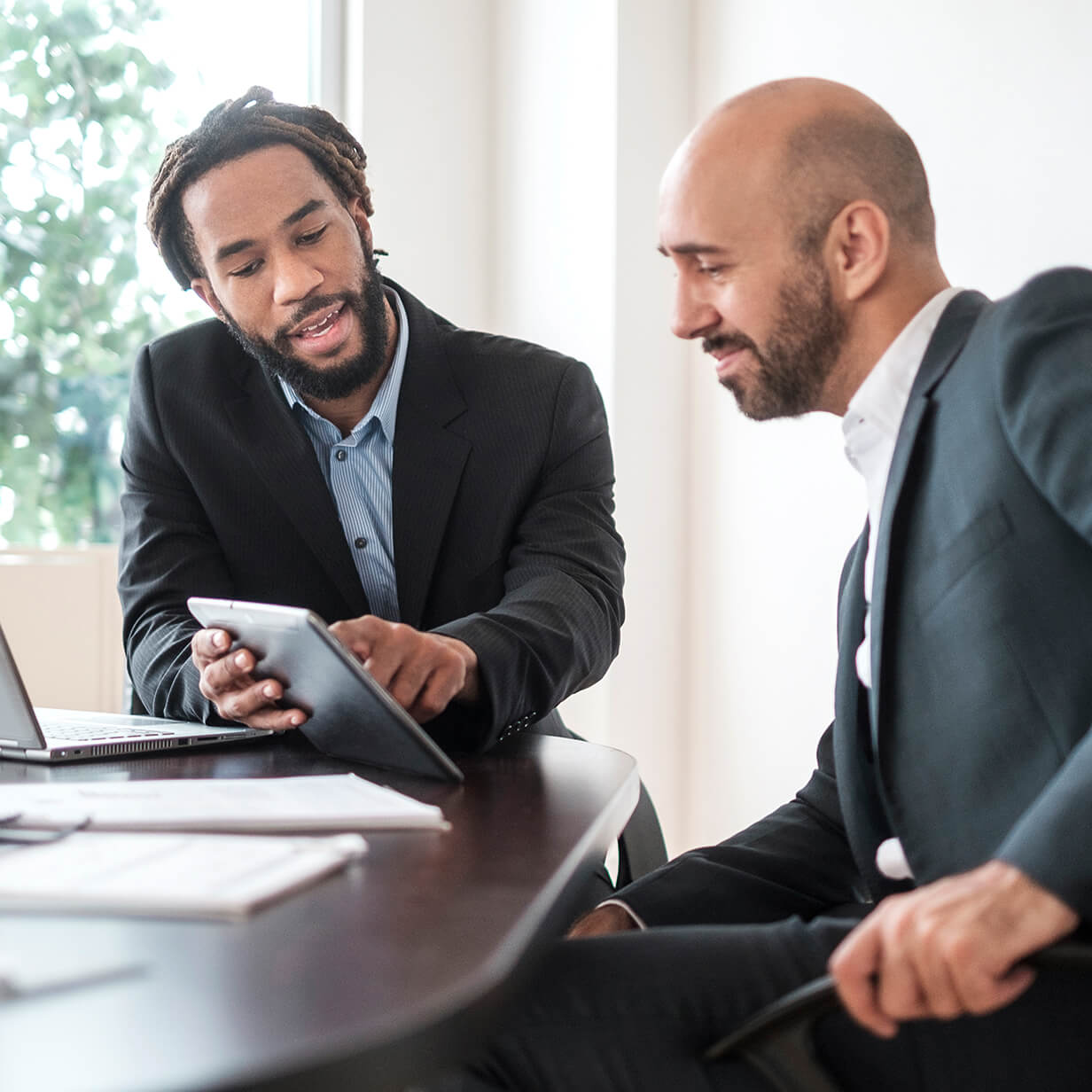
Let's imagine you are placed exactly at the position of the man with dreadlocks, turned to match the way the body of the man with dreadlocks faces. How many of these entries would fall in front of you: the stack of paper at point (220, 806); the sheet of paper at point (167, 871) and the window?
2

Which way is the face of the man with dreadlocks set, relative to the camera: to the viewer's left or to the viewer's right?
to the viewer's right

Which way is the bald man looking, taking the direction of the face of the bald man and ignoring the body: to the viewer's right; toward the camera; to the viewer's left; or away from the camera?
to the viewer's left

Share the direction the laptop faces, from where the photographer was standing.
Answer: facing away from the viewer and to the right of the viewer

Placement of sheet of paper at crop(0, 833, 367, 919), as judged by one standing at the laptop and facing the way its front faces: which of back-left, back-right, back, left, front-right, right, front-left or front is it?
back-right

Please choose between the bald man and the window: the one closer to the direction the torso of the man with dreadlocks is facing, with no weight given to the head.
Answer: the bald man

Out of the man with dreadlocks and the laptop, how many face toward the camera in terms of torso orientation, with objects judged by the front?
1

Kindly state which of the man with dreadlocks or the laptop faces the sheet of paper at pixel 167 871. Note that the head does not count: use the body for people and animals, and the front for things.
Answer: the man with dreadlocks

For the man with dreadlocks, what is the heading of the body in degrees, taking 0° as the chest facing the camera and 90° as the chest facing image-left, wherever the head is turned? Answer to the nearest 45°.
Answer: approximately 0°

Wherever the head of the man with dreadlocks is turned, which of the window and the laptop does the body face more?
the laptop
